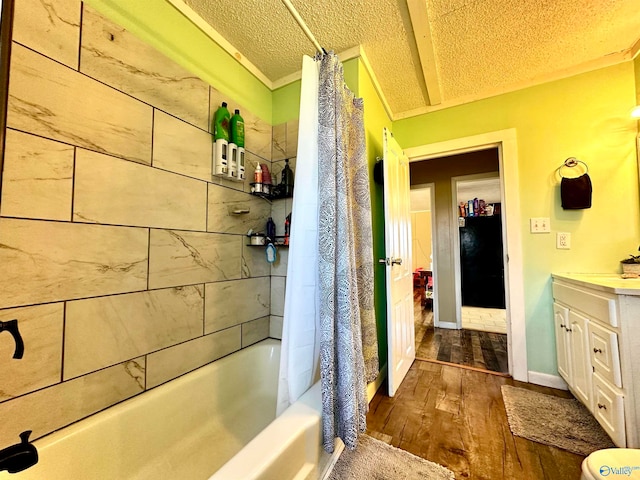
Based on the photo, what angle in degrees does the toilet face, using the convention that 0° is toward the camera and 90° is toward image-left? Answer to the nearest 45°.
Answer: approximately 45°

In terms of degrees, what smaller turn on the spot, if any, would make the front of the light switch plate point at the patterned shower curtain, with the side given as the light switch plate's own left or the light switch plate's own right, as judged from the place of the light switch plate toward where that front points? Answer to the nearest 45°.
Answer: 0° — it already faces it

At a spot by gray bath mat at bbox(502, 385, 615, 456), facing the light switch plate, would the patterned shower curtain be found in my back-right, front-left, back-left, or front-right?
back-left

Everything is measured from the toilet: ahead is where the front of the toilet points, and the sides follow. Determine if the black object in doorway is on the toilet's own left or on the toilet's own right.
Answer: on the toilet's own right

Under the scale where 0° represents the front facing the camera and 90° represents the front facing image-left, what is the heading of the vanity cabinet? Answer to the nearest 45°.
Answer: approximately 45°

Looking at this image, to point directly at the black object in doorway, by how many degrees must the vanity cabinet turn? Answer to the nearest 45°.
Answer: approximately 135° to its right

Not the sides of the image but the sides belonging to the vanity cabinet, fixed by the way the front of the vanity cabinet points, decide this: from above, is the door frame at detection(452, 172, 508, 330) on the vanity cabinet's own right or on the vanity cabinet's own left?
on the vanity cabinet's own right

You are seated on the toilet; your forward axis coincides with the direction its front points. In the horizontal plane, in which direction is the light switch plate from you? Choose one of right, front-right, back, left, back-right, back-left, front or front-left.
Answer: back-right
